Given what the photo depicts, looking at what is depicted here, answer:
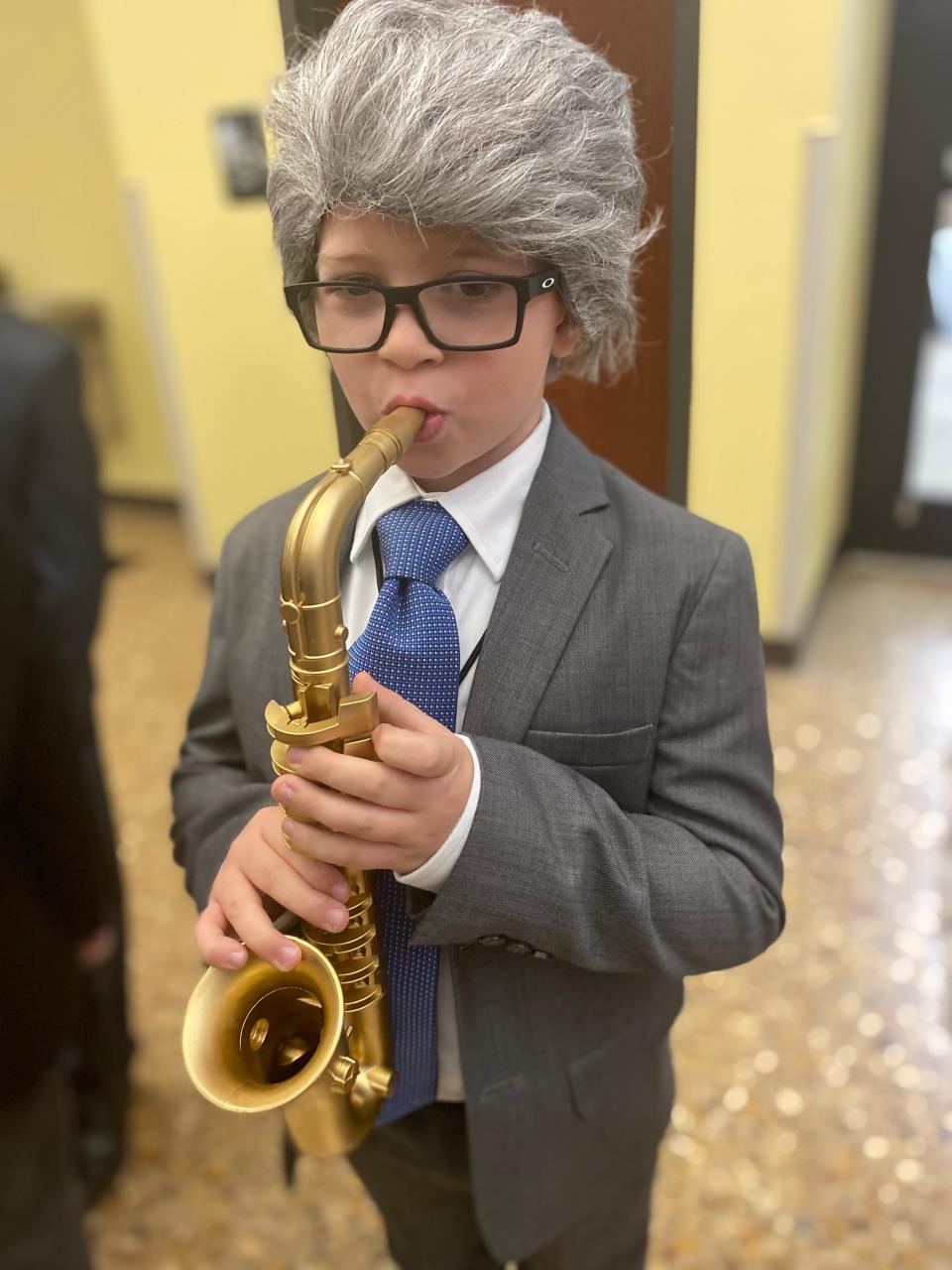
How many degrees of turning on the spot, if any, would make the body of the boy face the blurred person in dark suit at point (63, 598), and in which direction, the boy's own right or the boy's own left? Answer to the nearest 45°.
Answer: approximately 90° to the boy's own right

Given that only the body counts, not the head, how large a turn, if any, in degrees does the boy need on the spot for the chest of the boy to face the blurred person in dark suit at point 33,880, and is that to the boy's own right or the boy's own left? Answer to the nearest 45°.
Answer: approximately 90° to the boy's own right

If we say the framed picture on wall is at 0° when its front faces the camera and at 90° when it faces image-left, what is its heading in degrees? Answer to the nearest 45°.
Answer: approximately 0°
